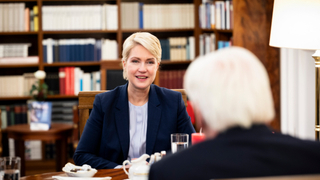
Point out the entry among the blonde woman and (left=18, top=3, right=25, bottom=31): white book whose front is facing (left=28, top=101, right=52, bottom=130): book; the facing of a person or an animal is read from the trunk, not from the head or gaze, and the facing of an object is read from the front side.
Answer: the white book

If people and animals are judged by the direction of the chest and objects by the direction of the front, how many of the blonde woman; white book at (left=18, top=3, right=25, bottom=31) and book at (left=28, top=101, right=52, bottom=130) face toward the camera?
3

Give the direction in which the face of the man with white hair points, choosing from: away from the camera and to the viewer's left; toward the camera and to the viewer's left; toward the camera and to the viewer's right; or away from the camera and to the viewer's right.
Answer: away from the camera and to the viewer's left

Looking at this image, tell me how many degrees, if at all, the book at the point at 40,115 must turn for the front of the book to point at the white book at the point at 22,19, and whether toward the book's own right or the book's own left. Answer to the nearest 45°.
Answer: approximately 180°

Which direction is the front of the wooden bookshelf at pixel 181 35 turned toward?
toward the camera

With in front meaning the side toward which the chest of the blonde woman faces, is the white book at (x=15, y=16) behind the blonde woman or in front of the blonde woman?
behind

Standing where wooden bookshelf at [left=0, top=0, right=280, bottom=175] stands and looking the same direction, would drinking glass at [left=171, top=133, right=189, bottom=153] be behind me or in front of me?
in front

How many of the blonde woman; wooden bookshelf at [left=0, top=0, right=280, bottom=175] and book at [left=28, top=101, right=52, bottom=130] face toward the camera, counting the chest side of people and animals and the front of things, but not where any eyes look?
3

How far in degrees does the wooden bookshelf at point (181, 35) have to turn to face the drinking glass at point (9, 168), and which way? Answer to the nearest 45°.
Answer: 0° — it already faces it

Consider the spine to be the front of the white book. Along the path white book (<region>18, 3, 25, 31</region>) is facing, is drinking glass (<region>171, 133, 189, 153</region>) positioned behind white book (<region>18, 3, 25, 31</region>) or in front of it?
in front

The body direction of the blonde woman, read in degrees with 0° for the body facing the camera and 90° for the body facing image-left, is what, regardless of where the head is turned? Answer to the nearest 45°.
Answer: approximately 0°

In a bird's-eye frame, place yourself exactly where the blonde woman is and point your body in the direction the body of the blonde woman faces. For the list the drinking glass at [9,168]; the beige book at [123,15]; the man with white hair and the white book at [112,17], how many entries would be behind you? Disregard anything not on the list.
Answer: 2

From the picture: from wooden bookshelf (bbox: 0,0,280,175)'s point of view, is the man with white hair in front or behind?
in front
